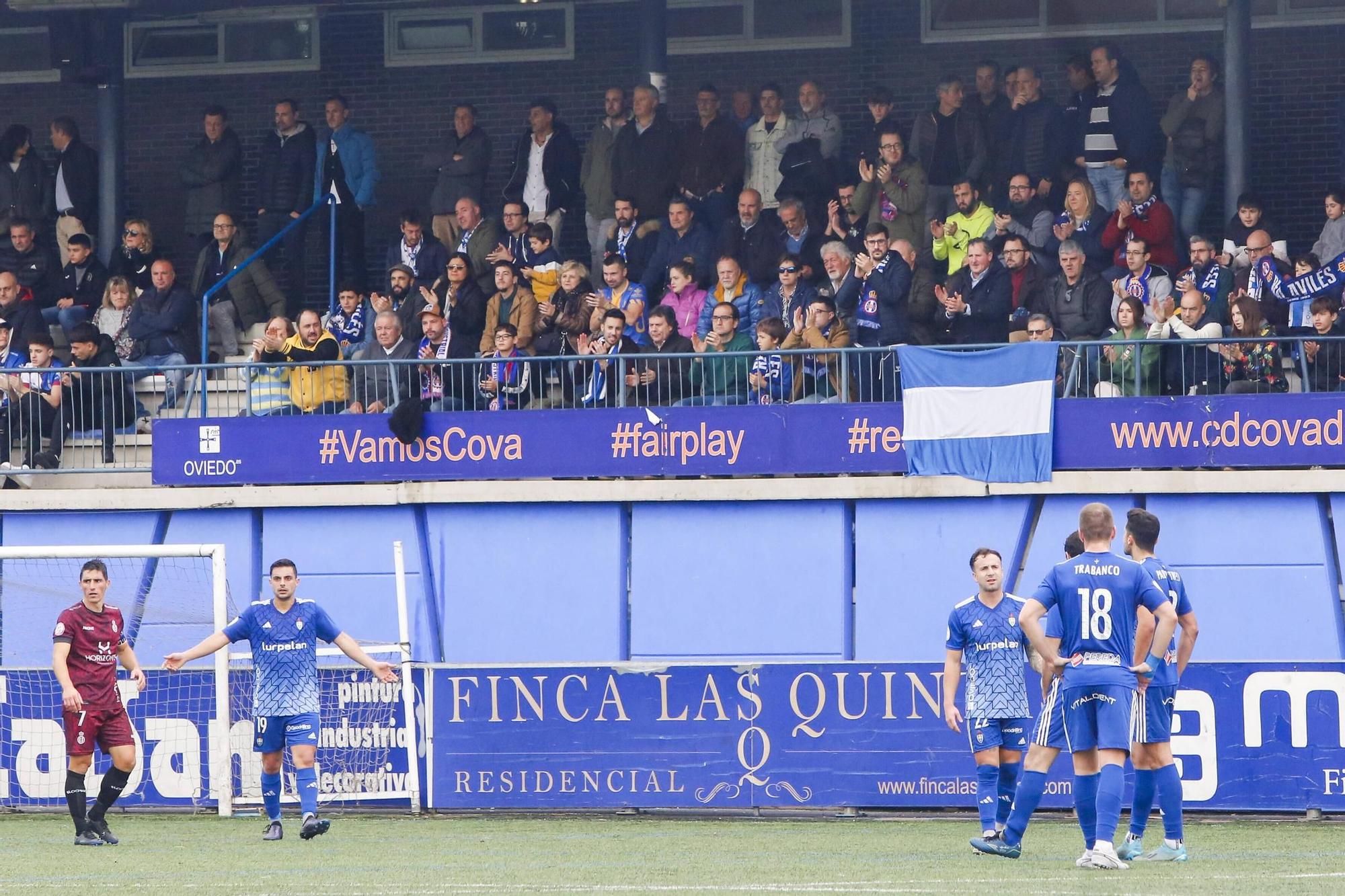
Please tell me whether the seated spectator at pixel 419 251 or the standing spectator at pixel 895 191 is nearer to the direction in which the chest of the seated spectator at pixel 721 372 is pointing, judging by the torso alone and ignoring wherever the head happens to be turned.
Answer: the seated spectator

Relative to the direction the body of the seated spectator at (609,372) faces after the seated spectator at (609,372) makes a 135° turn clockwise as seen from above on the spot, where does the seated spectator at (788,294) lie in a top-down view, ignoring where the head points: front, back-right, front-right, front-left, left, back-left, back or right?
right

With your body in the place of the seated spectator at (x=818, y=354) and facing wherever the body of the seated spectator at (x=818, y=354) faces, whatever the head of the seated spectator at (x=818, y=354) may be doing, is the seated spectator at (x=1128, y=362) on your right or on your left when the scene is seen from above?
on your left

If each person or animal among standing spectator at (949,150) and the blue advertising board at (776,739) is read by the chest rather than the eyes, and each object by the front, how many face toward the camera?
2

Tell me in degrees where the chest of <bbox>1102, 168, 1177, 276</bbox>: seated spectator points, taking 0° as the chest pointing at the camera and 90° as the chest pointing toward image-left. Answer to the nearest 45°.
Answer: approximately 45°

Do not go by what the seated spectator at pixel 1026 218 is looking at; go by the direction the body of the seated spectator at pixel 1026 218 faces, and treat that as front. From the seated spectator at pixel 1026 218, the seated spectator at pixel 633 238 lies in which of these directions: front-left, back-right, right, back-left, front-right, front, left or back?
front-right

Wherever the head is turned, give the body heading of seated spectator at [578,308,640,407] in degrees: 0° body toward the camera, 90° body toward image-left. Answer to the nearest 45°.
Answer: approximately 45°

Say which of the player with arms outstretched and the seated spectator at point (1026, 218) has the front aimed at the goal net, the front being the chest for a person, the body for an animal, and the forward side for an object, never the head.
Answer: the seated spectator

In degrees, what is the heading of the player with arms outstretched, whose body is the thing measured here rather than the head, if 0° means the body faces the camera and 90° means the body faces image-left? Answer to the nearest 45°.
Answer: approximately 0°
